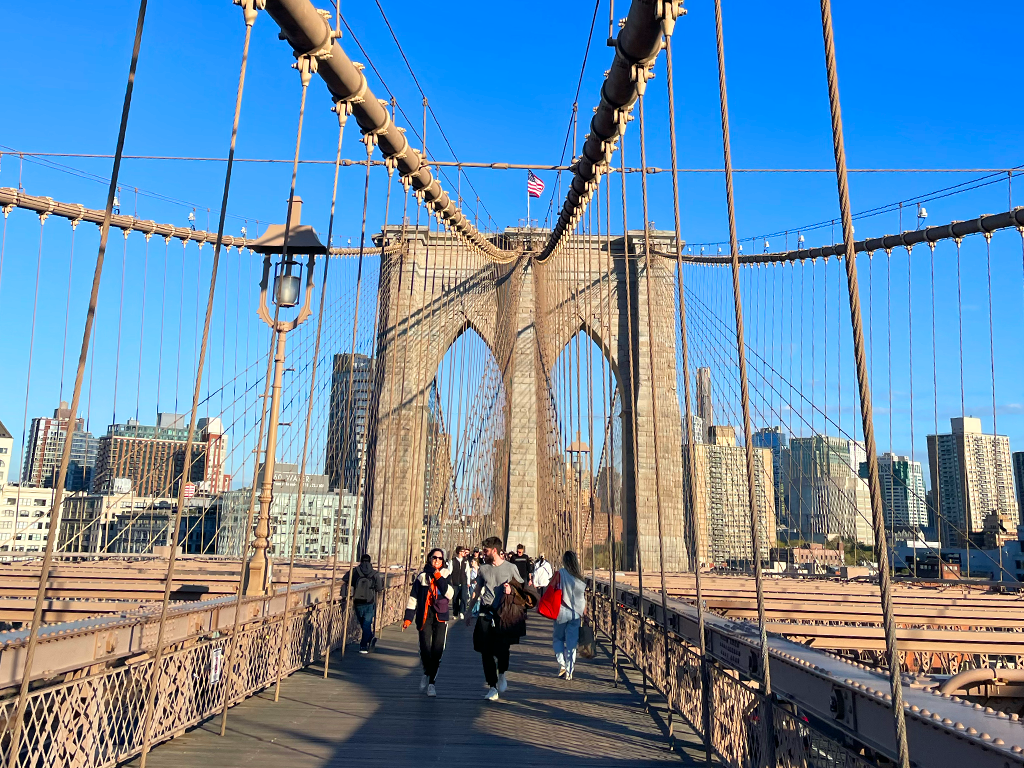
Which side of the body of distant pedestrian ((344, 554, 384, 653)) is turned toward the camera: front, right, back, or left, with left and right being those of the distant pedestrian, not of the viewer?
back

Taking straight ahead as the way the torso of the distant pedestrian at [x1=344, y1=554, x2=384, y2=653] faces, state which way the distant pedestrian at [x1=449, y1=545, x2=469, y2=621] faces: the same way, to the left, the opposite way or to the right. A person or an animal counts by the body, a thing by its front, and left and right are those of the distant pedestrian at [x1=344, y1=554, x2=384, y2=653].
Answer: the opposite way

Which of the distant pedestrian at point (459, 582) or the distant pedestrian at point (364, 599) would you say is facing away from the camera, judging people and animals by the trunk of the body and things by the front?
the distant pedestrian at point (364, 599)

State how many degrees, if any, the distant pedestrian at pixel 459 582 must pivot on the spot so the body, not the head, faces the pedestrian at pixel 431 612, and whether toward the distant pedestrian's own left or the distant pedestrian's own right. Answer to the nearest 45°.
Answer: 0° — they already face them

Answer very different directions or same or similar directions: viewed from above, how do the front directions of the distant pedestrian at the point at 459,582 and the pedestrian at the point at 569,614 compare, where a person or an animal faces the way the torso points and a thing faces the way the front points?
very different directions

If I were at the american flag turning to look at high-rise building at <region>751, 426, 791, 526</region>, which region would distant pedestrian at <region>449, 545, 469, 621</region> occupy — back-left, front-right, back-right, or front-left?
back-right

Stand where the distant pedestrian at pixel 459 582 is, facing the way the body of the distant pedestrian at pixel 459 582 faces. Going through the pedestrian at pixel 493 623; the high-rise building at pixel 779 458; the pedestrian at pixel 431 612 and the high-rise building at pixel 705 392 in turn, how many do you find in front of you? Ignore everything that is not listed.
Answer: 2

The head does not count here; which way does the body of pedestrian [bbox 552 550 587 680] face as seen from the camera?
away from the camera

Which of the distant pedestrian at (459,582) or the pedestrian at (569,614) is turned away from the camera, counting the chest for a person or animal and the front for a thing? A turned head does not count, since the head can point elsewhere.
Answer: the pedestrian

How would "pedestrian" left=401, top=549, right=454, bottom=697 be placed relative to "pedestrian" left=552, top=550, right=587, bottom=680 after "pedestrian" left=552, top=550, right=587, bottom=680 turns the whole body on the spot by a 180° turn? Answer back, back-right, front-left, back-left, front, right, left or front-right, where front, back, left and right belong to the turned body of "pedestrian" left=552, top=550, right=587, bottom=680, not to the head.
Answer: front-right
